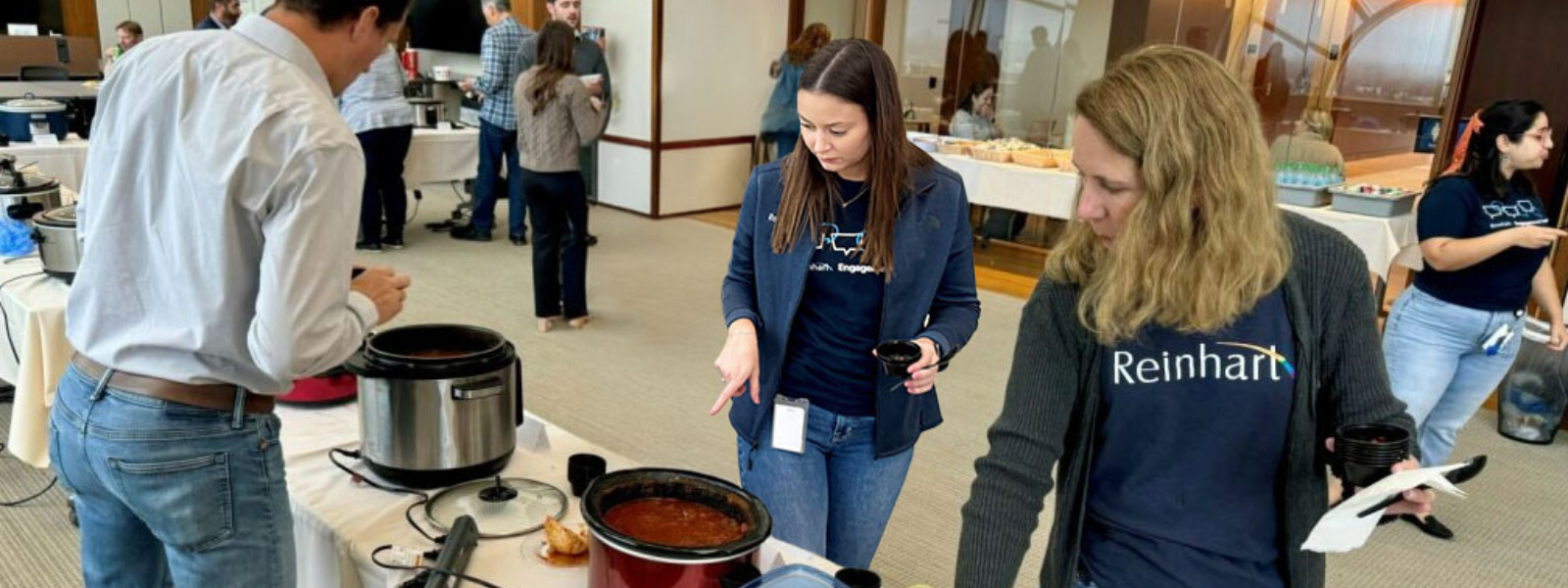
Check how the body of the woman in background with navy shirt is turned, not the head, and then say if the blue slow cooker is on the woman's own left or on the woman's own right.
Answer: on the woman's own right

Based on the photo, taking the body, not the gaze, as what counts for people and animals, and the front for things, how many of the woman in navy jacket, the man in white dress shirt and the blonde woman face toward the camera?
2

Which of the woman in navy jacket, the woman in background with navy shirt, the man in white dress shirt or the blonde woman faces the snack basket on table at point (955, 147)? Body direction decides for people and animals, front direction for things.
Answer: the man in white dress shirt

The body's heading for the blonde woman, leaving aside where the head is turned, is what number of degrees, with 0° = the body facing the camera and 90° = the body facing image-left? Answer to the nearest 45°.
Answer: approximately 0°

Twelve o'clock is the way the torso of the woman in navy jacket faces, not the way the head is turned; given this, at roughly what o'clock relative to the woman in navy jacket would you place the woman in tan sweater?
The woman in tan sweater is roughly at 5 o'clock from the woman in navy jacket.

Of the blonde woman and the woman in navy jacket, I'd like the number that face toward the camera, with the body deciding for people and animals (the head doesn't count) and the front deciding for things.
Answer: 2

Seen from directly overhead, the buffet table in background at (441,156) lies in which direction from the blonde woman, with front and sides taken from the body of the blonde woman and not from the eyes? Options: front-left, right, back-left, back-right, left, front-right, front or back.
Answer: back-right

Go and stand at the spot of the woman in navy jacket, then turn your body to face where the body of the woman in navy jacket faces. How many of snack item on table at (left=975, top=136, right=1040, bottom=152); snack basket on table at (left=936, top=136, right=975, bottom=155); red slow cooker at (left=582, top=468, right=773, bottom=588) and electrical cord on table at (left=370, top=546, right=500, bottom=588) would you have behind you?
2

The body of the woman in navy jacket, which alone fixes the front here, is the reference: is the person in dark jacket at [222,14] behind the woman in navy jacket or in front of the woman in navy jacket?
behind

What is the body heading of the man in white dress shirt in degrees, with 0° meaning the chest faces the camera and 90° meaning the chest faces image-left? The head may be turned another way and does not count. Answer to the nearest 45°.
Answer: approximately 225°

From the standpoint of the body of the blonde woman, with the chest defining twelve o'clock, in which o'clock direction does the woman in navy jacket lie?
The woman in navy jacket is roughly at 4 o'clock from the blonde woman.
